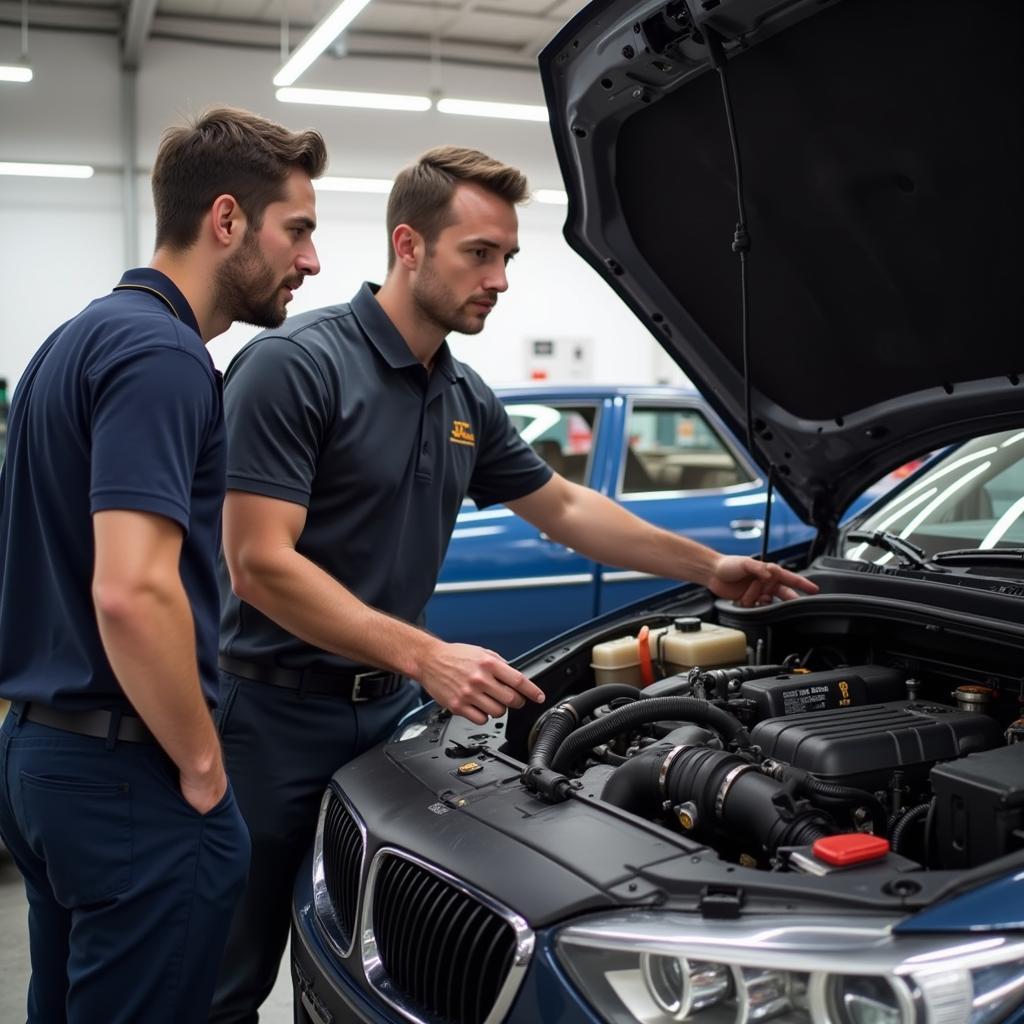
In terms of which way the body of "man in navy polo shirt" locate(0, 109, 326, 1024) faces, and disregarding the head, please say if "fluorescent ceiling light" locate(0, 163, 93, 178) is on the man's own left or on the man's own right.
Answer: on the man's own left

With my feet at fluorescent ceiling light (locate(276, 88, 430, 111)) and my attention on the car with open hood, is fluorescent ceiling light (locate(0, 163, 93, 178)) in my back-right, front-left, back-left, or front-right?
back-right

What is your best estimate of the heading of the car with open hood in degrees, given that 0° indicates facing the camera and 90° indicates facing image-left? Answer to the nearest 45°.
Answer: approximately 45°

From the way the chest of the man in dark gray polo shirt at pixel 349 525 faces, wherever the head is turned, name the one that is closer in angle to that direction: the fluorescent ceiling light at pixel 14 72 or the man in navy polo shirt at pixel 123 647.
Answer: the man in navy polo shirt

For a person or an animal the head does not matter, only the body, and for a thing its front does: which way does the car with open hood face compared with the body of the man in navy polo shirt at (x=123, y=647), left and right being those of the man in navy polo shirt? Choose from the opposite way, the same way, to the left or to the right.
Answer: the opposite way

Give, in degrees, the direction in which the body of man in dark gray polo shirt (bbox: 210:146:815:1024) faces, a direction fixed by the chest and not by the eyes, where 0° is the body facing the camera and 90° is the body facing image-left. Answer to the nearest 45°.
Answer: approximately 315°

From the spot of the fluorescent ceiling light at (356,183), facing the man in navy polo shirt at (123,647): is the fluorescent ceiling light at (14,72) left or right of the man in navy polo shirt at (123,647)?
right

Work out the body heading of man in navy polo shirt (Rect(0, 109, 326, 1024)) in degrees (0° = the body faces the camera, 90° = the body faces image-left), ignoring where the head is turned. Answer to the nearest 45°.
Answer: approximately 225°

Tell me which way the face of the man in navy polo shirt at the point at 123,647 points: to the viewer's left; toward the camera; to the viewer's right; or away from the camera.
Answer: to the viewer's right
